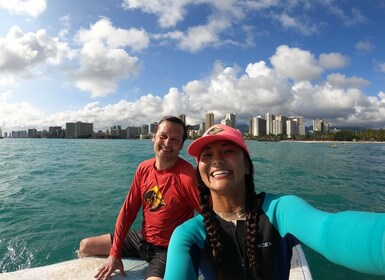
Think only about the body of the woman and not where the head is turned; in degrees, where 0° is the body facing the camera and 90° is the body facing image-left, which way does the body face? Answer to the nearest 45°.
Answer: approximately 0°

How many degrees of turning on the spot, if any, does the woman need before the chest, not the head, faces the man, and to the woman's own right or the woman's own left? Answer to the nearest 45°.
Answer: approximately 135° to the woman's own right
